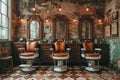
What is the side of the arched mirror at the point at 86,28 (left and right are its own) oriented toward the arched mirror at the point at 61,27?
right

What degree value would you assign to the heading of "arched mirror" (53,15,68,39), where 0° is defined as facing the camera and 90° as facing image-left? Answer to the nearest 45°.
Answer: approximately 0°

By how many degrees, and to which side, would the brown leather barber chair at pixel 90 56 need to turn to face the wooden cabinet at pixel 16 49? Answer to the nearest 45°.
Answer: approximately 135° to its right

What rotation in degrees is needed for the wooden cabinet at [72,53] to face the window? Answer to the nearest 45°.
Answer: approximately 90° to its right

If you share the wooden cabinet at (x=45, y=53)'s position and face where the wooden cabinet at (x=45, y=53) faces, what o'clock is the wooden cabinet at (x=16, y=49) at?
the wooden cabinet at (x=16, y=49) is roughly at 3 o'clock from the wooden cabinet at (x=45, y=53).

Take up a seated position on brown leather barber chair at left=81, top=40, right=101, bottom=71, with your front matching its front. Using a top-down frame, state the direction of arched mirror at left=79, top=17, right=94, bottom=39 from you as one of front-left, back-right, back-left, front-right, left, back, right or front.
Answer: back-left

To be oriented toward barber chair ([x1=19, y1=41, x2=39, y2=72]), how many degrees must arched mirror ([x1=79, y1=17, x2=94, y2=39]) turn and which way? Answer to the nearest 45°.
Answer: approximately 45° to its right

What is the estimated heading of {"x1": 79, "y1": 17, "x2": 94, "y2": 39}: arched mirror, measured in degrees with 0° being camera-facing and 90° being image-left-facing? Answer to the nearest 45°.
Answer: approximately 0°

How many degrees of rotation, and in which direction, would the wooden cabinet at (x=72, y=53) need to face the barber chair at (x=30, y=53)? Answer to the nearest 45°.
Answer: approximately 90° to its right

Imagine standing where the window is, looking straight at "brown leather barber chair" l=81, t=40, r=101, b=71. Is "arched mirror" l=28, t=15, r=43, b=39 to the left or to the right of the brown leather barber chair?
left

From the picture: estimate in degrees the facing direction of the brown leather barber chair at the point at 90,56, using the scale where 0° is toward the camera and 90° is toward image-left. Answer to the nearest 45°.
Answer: approximately 315°
